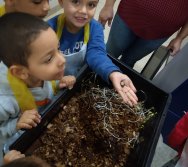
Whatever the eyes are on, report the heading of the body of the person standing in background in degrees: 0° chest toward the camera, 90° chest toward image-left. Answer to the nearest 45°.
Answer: approximately 0°
